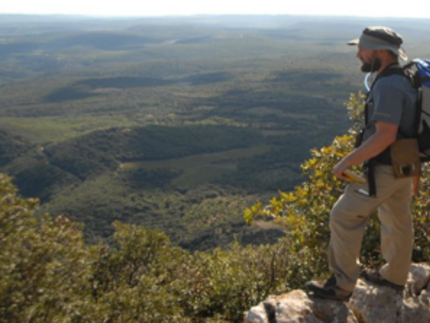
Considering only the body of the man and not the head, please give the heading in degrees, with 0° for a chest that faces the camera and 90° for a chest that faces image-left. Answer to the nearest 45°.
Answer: approximately 90°

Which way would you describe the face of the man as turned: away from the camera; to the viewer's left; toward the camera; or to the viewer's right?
to the viewer's left
